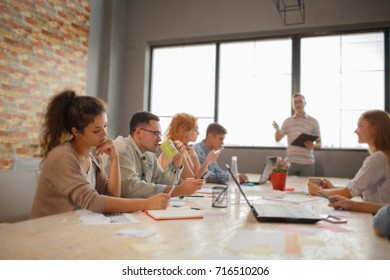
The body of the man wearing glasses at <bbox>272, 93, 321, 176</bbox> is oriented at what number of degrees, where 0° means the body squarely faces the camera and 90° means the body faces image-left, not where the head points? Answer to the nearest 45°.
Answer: approximately 0°

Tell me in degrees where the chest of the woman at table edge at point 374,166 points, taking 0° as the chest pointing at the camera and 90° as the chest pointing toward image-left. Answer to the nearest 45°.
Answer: approximately 90°

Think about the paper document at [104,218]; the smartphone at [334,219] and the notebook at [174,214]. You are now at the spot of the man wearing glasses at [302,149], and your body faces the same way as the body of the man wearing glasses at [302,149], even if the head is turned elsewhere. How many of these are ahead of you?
3

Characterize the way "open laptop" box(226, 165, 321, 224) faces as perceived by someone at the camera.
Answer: facing to the right of the viewer

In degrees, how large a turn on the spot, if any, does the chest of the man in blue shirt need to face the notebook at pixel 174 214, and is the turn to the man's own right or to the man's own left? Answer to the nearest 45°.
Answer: approximately 90° to the man's own right

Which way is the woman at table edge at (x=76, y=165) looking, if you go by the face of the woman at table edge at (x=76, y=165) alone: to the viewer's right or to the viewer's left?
to the viewer's right

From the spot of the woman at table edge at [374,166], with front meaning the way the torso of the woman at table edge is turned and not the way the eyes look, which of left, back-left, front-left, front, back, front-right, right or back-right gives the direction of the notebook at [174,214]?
front-left

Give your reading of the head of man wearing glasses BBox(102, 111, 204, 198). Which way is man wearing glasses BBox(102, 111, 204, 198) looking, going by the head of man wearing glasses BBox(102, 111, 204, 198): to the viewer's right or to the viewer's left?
to the viewer's right

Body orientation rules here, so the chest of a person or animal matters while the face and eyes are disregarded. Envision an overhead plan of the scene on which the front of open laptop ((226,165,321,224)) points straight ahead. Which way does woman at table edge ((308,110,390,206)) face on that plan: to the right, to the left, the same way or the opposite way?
the opposite way

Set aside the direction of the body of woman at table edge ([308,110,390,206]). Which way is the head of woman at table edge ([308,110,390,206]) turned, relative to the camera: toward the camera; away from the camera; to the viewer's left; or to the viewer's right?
to the viewer's left

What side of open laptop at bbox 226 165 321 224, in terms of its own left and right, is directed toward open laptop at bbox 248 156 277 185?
left

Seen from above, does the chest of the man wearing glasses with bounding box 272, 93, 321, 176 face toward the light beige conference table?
yes

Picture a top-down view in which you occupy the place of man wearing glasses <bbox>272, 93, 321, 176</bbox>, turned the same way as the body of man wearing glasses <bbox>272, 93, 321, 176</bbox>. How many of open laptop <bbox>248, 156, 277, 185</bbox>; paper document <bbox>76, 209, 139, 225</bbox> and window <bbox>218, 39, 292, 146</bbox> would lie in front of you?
2

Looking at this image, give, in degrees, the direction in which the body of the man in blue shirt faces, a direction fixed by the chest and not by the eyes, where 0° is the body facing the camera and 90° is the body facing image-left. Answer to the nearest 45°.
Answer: approximately 270°
